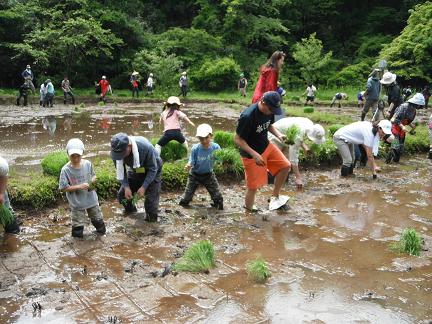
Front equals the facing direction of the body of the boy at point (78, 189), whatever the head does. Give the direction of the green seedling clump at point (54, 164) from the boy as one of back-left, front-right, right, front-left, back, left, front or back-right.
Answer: back

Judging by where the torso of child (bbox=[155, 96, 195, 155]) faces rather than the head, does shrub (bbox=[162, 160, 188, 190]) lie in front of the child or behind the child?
behind

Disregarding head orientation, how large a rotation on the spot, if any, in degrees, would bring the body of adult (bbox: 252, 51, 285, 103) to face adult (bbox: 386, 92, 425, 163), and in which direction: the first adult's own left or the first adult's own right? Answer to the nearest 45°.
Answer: approximately 45° to the first adult's own left

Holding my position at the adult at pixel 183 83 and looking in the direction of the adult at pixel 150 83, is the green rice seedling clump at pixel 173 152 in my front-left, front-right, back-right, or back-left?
back-left

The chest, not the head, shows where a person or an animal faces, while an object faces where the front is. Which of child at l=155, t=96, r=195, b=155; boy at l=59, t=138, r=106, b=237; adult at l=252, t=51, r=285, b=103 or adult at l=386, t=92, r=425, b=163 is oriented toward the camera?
the boy

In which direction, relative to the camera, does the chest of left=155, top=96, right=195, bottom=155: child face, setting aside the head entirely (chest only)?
away from the camera

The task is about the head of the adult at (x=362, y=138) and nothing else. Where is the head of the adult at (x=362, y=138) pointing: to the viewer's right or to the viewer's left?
to the viewer's right

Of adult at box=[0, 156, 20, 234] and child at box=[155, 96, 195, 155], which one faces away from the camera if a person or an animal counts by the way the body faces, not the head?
the child
